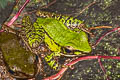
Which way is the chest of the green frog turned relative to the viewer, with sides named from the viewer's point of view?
facing the viewer and to the right of the viewer
